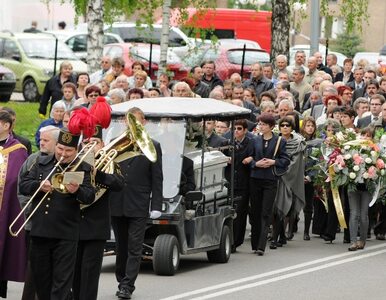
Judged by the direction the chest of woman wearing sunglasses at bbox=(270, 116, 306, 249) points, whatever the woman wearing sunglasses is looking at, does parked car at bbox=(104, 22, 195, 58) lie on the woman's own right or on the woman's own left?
on the woman's own right

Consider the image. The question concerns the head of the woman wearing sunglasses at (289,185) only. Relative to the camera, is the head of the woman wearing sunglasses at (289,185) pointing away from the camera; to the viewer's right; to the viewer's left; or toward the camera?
toward the camera

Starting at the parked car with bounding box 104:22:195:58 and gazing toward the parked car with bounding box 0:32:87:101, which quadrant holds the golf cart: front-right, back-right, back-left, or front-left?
front-left

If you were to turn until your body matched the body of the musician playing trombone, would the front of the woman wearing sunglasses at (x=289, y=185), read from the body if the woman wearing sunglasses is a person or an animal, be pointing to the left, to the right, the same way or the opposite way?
the same way

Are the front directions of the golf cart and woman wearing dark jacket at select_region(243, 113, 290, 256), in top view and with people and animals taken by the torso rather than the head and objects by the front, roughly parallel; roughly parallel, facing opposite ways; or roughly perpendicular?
roughly parallel

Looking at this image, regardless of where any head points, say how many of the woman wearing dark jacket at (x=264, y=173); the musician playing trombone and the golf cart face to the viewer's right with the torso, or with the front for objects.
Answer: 0

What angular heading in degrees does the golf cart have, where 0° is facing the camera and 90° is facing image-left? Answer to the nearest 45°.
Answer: approximately 45°

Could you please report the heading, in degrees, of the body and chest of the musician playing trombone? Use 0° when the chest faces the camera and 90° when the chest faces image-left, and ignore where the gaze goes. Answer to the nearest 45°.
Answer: approximately 45°

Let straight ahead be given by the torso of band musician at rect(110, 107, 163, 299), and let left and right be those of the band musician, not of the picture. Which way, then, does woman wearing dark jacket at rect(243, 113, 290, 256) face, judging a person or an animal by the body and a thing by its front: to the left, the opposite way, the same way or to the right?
the same way

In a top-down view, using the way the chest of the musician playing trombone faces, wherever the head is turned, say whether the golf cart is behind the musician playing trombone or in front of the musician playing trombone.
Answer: behind

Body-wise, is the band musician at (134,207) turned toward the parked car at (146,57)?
no

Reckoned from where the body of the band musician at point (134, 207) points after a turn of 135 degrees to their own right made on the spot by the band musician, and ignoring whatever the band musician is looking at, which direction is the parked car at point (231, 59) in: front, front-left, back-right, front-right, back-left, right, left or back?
front

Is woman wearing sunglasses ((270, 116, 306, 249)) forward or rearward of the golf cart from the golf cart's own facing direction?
rearward

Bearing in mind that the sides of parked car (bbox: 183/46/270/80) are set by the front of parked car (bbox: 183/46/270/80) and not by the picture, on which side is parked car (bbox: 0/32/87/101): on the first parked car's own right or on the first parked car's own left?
on the first parked car's own left
